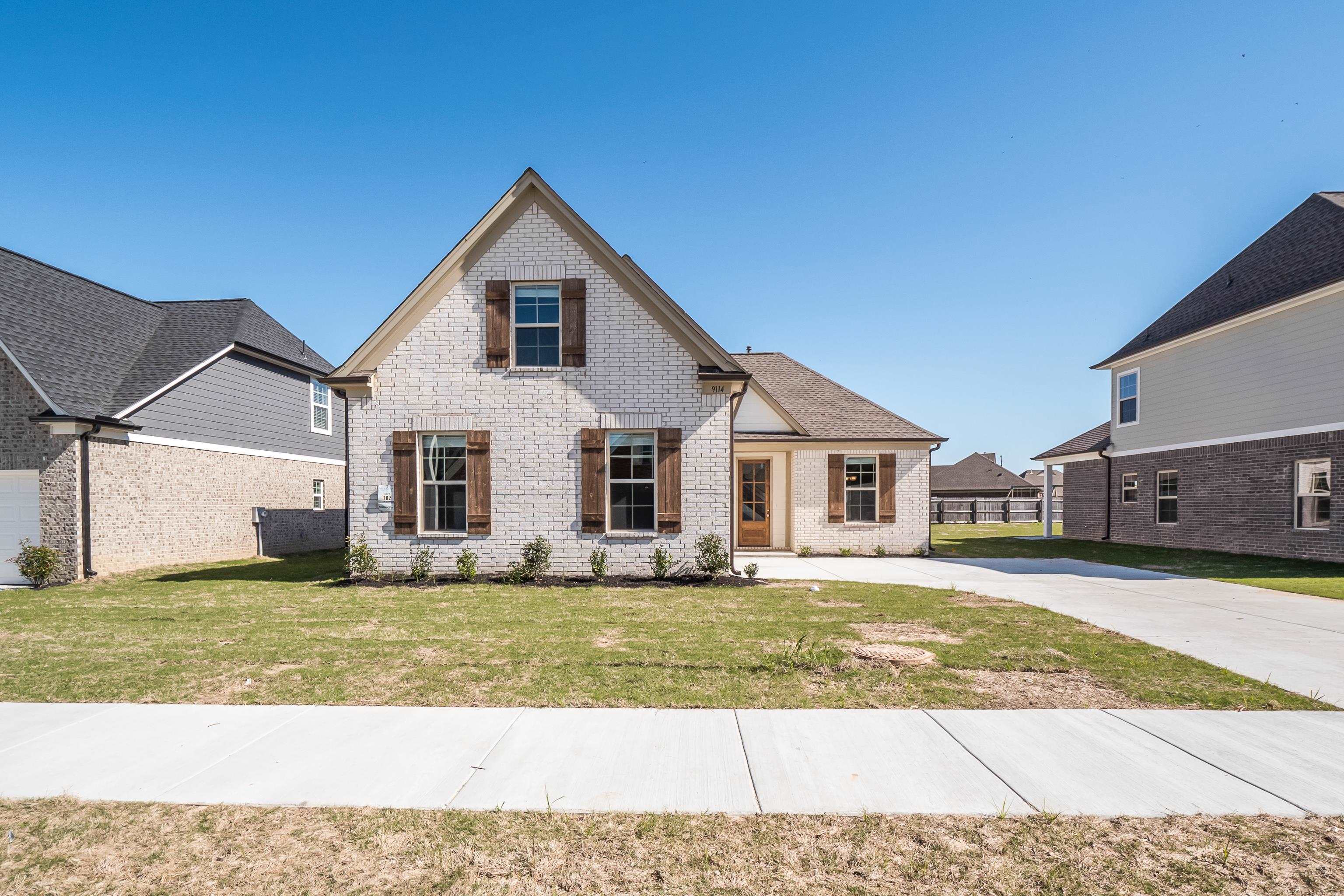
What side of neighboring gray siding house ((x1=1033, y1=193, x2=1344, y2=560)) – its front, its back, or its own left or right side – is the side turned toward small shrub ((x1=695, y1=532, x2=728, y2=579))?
right

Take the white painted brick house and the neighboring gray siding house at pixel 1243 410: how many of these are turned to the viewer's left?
0

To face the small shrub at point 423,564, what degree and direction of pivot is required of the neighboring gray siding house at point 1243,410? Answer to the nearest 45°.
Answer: approximately 90° to its right

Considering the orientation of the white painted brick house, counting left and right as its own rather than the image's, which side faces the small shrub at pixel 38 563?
right

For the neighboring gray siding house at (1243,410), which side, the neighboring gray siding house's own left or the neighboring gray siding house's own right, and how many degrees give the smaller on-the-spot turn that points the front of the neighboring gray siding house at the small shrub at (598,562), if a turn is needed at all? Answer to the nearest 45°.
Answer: approximately 90° to the neighboring gray siding house's own right

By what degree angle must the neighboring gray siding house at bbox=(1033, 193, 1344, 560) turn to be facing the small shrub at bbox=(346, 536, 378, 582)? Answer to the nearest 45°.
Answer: approximately 90° to its right

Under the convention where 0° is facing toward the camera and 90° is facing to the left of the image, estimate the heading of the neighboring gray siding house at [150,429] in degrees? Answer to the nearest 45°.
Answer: approximately 45°
